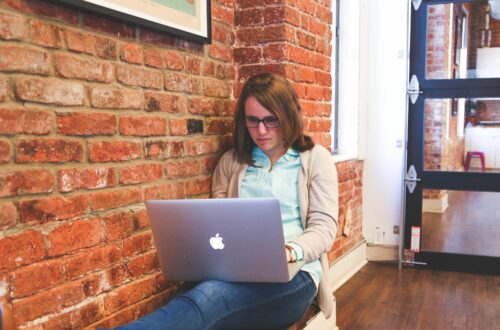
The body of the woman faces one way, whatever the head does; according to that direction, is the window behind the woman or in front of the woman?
behind

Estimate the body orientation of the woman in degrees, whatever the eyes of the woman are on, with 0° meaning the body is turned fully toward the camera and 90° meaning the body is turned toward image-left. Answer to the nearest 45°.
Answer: approximately 45°

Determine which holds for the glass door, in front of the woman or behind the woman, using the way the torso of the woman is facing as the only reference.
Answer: behind
